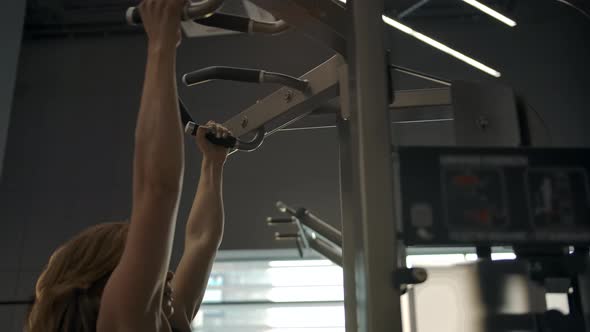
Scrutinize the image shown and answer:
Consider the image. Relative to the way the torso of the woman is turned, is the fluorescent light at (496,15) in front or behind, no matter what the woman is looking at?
in front
